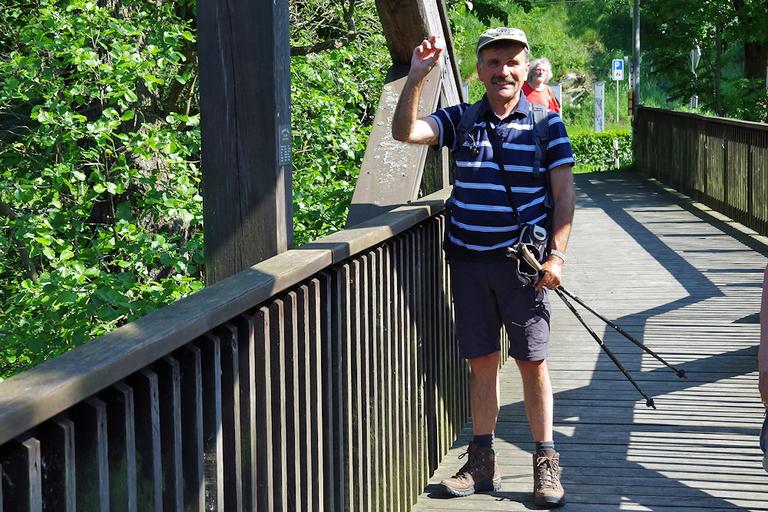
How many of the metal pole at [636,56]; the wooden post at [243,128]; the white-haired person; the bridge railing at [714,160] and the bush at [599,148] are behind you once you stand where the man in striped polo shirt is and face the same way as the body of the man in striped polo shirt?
4

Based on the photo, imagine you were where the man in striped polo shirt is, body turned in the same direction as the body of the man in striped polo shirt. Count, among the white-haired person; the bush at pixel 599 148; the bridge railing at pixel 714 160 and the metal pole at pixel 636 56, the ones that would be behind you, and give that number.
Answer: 4

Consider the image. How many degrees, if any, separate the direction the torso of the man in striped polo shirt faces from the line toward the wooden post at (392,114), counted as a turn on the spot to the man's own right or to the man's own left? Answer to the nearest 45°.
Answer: approximately 135° to the man's own right

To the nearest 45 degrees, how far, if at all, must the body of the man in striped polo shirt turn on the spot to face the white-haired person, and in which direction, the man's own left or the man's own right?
approximately 180°

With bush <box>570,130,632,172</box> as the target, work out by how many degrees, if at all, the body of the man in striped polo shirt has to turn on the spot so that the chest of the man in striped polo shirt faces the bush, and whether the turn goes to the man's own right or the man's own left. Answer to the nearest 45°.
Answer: approximately 180°

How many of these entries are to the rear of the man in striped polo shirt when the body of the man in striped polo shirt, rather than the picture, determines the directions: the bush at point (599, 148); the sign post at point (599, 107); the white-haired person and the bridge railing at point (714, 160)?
4

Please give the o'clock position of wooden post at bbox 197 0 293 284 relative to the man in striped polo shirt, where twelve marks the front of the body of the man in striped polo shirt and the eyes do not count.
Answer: The wooden post is roughly at 1 o'clock from the man in striped polo shirt.

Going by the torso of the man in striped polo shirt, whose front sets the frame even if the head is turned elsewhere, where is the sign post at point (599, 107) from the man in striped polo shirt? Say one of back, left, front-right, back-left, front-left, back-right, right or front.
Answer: back

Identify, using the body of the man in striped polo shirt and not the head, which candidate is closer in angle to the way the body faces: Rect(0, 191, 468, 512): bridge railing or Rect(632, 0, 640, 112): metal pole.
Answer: the bridge railing

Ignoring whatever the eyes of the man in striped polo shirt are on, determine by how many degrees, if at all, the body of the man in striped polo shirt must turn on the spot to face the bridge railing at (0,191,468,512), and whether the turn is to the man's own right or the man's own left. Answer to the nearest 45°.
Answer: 0° — they already face it

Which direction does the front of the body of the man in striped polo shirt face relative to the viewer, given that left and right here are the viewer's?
facing the viewer

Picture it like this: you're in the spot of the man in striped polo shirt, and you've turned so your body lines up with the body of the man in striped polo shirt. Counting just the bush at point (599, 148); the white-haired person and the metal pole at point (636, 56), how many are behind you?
3

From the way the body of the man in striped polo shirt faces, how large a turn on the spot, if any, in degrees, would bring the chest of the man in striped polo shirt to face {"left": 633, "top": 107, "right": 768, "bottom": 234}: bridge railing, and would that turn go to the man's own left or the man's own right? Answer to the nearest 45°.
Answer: approximately 180°
